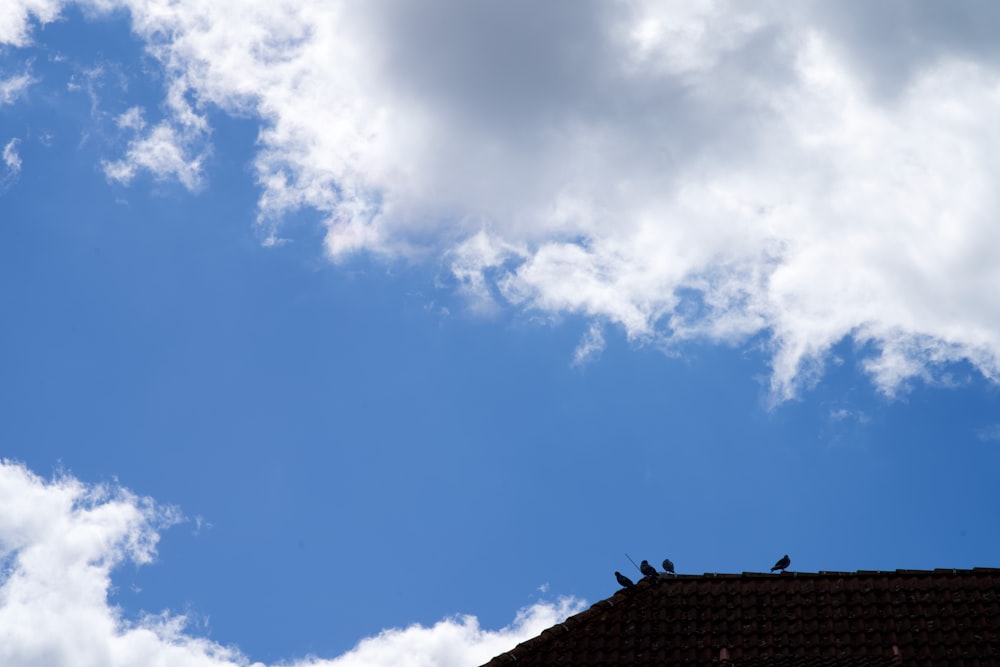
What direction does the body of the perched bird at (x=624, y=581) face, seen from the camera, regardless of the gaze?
to the viewer's left

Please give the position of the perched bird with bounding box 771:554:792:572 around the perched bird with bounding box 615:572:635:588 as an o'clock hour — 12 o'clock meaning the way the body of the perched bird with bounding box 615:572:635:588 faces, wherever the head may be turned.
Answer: the perched bird with bounding box 771:554:792:572 is roughly at 5 o'clock from the perched bird with bounding box 615:572:635:588.
